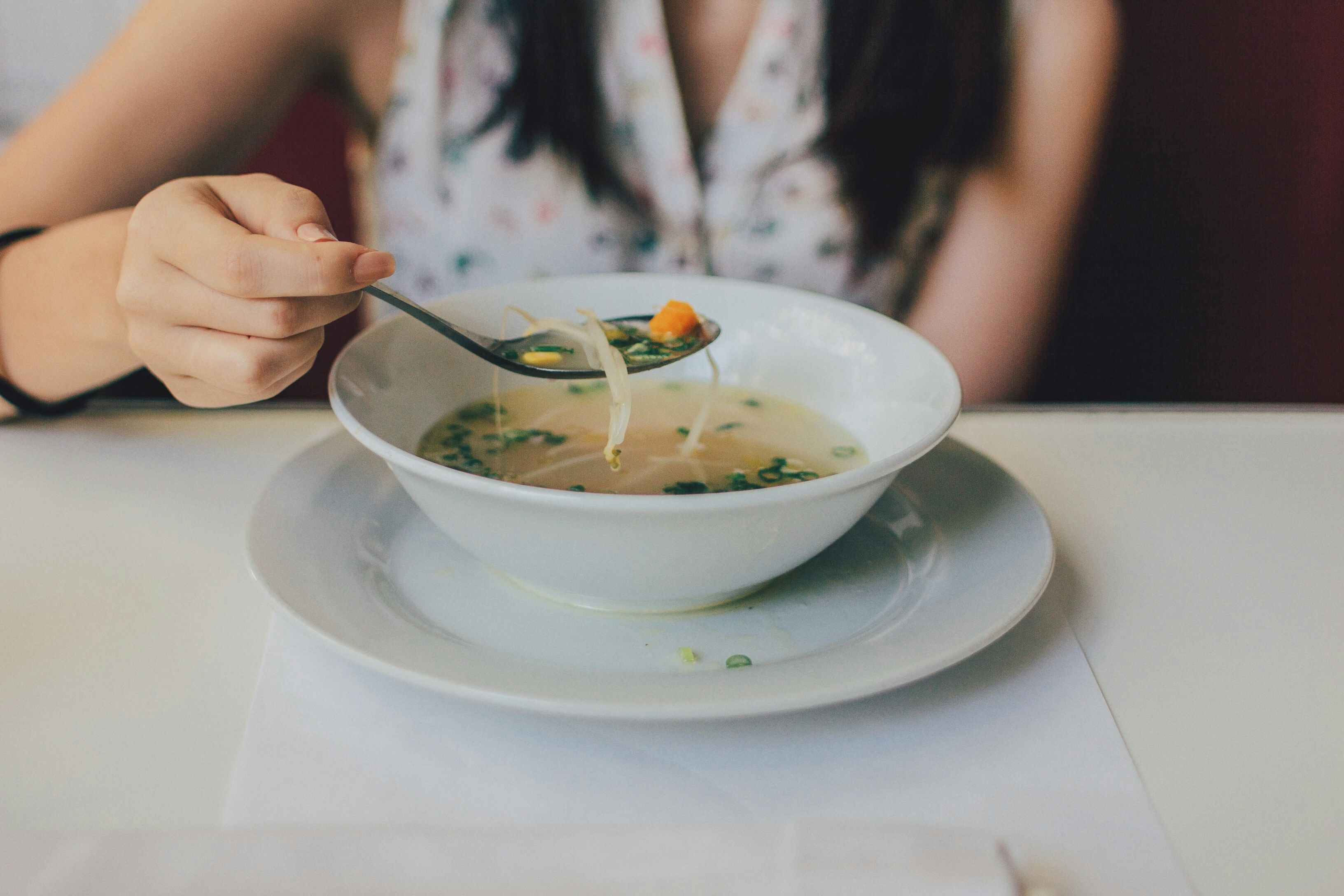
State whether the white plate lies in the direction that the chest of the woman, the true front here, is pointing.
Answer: yes

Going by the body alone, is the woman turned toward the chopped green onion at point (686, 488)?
yes

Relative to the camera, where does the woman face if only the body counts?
toward the camera

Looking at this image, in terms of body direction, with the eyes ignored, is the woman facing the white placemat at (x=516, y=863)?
yes

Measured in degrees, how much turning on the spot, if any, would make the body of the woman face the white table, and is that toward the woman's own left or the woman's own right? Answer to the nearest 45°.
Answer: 0° — they already face it

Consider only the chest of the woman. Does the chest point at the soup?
yes
